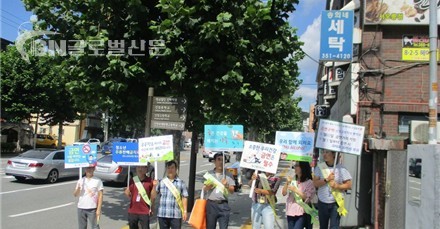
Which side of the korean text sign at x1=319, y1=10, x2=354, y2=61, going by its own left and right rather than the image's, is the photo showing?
front

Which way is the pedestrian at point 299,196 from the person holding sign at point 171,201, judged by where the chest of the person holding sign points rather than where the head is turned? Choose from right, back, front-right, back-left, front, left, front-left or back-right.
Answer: left

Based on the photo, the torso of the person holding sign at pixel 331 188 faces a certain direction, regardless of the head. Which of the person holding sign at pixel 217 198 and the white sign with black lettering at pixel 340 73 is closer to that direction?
the person holding sign

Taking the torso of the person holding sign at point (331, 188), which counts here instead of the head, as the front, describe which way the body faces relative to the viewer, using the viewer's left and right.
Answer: facing the viewer

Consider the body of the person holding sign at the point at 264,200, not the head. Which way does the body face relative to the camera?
toward the camera

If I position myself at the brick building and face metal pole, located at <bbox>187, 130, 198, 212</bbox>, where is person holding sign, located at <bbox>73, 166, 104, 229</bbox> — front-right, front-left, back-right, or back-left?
front-left

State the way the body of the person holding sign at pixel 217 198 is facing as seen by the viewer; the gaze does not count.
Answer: toward the camera

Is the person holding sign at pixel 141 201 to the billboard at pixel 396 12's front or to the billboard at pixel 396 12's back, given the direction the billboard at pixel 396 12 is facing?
to the front

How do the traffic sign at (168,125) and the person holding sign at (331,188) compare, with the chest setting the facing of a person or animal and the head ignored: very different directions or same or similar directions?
same or similar directions

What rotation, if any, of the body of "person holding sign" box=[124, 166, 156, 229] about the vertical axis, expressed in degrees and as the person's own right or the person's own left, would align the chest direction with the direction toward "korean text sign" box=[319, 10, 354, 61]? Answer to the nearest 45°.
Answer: approximately 135° to the person's own left

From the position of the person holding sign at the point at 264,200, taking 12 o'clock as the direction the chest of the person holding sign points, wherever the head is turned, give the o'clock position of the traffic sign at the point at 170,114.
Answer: The traffic sign is roughly at 4 o'clock from the person holding sign.

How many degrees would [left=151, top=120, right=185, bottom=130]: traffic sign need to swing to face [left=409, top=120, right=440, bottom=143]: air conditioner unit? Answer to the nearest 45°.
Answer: approximately 90° to its left

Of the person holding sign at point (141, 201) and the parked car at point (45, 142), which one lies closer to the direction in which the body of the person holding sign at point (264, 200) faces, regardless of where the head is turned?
the person holding sign

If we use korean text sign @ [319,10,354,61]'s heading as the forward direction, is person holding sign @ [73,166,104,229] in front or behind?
in front

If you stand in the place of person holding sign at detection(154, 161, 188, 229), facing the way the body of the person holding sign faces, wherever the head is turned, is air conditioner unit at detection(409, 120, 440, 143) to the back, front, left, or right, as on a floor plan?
left
